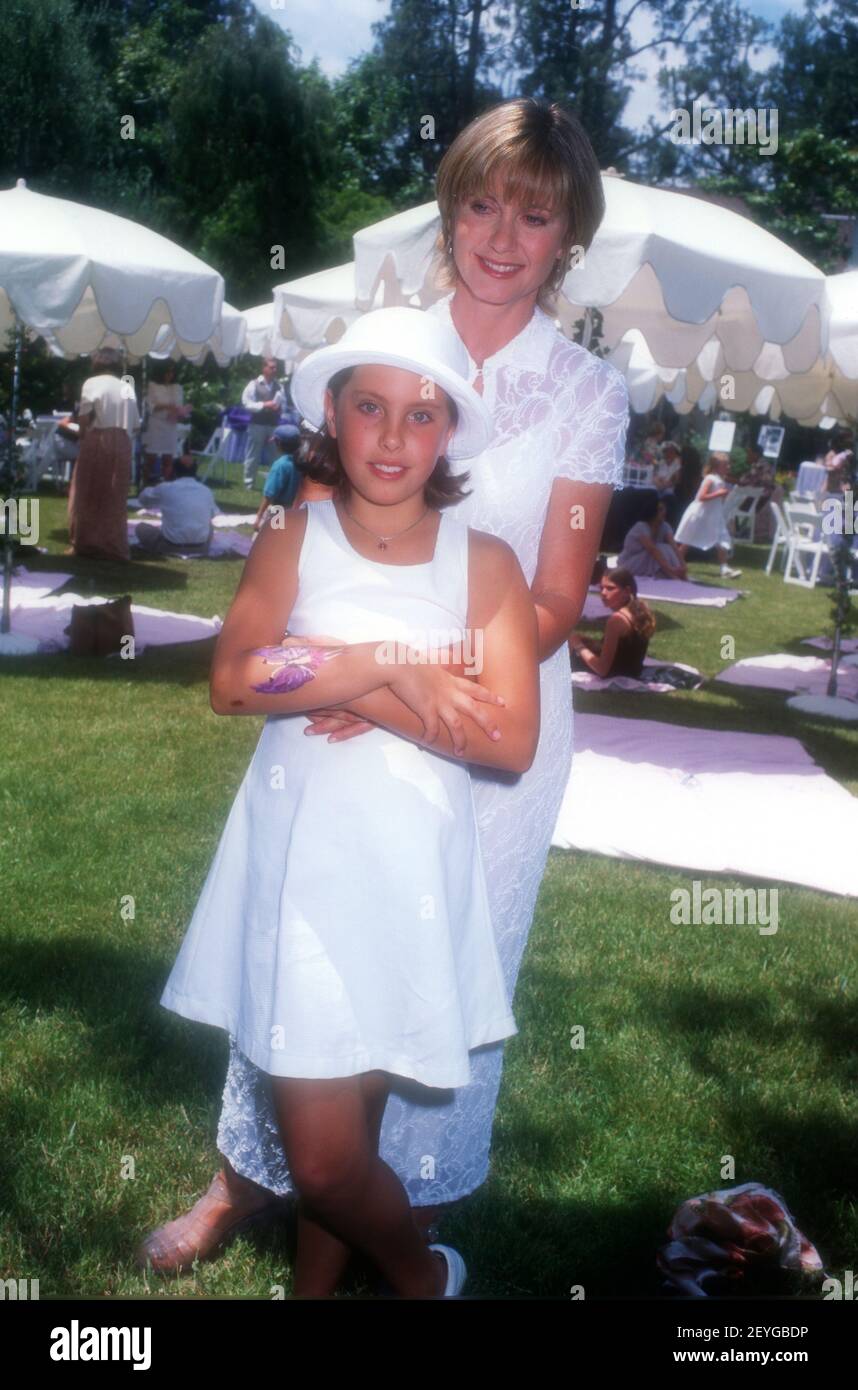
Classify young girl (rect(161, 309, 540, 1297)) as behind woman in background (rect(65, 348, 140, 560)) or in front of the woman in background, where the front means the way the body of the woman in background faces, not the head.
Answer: behind

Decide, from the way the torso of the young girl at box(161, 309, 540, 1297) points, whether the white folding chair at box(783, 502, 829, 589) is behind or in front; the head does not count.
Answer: behind

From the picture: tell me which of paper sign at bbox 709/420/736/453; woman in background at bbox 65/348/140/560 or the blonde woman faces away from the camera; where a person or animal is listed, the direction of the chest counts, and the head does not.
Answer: the woman in background

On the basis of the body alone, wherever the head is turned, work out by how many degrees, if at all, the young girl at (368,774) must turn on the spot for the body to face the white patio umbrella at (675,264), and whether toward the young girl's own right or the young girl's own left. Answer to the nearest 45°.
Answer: approximately 180°

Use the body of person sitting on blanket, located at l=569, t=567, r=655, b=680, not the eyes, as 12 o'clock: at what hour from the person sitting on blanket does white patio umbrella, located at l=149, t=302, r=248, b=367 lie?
The white patio umbrella is roughly at 12 o'clock from the person sitting on blanket.

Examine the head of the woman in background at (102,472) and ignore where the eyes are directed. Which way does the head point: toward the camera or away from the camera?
away from the camera

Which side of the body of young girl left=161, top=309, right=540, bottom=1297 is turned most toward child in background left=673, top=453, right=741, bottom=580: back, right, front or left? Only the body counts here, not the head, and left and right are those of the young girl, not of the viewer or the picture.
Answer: back

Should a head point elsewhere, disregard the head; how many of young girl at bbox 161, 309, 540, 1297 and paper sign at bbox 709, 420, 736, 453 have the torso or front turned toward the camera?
2

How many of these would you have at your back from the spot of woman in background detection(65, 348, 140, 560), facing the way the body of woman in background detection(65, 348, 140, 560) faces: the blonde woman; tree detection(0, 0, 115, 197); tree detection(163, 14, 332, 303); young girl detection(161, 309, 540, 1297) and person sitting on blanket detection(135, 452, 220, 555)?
2

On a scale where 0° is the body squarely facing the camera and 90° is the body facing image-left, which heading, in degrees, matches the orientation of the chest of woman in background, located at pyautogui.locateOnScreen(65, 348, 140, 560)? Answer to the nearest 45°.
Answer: approximately 180°

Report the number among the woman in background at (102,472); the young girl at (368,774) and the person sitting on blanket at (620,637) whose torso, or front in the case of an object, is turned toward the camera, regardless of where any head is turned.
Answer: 1
